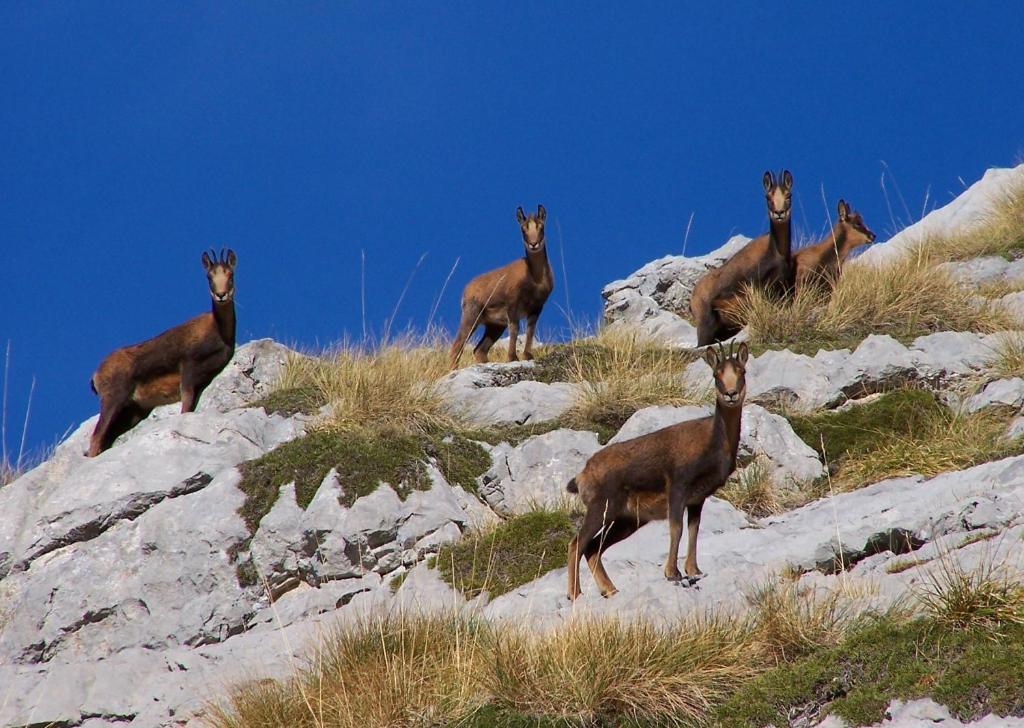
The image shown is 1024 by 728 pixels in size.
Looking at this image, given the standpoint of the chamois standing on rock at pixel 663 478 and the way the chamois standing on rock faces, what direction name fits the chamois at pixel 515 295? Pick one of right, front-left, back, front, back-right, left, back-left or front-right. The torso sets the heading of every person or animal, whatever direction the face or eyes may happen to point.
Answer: left

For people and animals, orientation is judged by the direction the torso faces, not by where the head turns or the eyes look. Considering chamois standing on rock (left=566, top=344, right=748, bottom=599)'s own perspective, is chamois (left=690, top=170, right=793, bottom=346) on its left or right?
on its left

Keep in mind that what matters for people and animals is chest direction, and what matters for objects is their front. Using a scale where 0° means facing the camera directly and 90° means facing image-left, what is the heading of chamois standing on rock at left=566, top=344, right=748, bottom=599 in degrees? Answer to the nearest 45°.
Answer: approximately 270°

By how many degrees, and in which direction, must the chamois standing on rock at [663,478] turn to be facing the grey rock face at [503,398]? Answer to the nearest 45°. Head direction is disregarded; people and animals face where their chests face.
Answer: approximately 90° to its left

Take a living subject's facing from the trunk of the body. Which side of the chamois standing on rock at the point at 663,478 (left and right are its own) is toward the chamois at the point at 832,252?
left

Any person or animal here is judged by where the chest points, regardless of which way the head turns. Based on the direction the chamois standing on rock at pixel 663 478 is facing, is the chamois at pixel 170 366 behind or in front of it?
behind

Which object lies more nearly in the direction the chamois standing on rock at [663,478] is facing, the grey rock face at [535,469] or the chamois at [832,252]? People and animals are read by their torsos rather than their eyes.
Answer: the chamois
